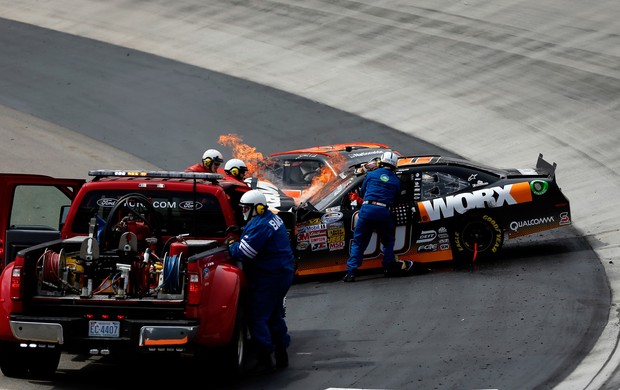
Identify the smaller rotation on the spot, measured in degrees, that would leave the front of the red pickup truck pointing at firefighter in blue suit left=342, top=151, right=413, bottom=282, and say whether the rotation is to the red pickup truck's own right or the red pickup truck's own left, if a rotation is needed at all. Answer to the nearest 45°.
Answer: approximately 45° to the red pickup truck's own right

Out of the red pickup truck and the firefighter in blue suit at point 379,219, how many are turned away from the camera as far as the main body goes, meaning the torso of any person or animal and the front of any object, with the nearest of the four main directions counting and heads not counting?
2

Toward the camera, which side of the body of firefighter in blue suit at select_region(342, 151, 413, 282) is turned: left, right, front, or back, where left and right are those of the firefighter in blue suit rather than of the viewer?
back

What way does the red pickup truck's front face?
away from the camera

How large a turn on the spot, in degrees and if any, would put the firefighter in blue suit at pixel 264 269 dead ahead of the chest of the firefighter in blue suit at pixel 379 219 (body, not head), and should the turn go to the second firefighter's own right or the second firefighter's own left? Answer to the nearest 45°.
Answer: approximately 180°

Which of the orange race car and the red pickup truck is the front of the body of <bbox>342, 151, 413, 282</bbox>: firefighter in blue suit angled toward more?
the orange race car

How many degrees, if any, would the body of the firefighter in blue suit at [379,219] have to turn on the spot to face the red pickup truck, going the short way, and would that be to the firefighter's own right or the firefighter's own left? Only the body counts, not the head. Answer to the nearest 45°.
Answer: approximately 135° to the firefighter's own left

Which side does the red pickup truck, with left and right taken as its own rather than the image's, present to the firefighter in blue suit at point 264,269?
right

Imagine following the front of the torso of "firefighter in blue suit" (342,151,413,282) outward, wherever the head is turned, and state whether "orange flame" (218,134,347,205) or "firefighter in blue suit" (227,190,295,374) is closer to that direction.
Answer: the orange flame
